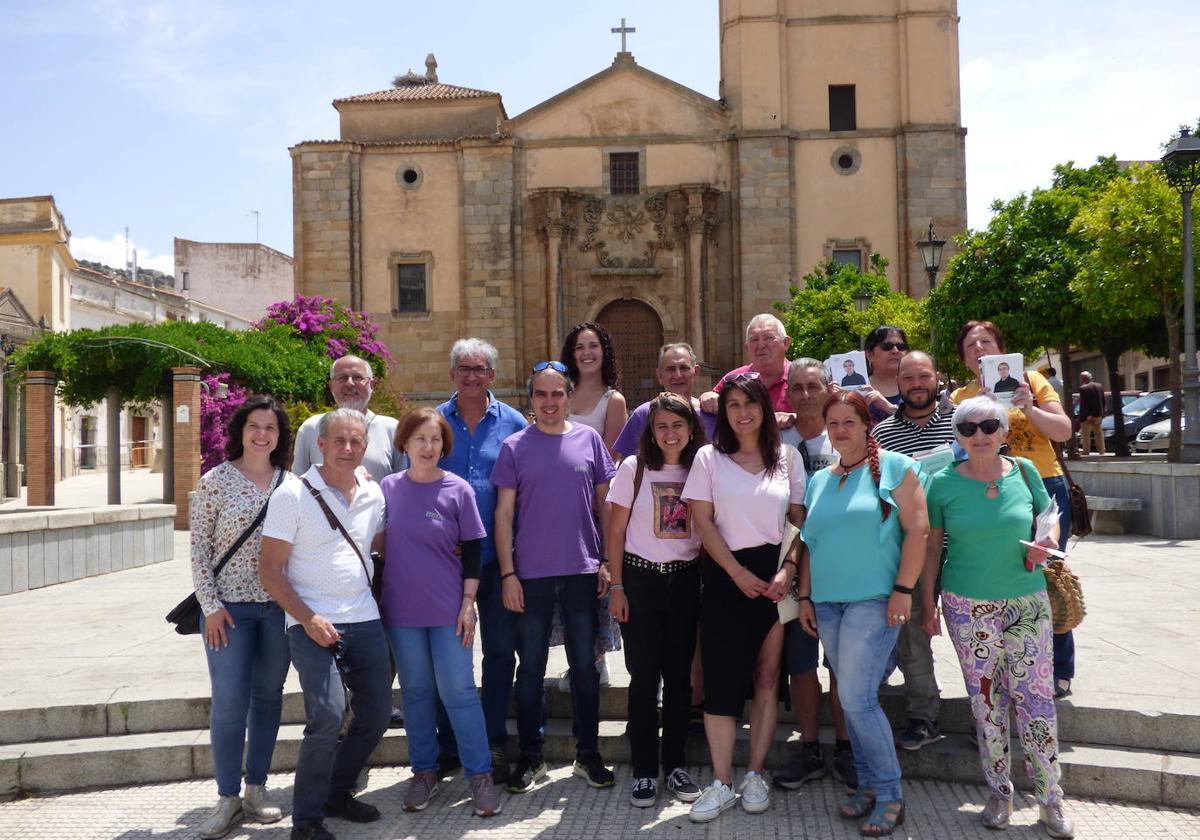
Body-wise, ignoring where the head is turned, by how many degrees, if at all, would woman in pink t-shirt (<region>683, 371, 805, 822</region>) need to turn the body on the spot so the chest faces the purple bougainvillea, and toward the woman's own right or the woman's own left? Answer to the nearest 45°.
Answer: approximately 135° to the woman's own right

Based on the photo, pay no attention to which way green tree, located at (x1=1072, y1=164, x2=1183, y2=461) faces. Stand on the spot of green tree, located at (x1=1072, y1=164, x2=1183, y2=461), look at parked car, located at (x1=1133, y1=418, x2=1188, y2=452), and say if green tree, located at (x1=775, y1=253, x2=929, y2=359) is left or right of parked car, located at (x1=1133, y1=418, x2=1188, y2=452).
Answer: left

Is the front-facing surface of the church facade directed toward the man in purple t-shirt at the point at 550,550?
yes

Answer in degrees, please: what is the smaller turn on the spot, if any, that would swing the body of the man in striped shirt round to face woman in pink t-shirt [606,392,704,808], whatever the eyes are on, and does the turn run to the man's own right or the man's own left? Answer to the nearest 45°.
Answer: approximately 45° to the man's own right

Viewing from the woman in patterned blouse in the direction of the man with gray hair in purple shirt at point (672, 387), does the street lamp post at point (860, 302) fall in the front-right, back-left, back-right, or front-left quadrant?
front-left

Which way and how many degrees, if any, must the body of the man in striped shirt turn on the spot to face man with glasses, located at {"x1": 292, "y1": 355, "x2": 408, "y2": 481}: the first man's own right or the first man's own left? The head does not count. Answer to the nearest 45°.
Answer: approximately 90° to the first man's own right

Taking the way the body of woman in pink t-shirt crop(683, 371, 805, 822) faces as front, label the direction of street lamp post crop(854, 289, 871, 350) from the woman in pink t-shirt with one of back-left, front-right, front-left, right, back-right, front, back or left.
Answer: back

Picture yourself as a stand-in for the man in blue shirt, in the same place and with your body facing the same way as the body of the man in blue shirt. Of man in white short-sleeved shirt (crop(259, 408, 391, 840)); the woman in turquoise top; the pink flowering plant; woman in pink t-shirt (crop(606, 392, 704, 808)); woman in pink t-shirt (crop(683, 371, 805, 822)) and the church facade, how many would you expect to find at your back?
2

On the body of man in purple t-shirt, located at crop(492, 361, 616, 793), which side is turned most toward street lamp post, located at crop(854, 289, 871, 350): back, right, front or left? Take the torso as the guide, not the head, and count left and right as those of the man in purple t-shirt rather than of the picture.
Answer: back

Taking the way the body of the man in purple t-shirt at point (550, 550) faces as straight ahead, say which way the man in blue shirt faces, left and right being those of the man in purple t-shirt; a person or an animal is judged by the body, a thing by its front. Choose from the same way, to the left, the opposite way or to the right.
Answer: the same way

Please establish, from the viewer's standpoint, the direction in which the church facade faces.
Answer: facing the viewer

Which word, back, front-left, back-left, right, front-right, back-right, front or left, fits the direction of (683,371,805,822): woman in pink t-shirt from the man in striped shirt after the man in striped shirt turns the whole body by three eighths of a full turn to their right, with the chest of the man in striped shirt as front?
left

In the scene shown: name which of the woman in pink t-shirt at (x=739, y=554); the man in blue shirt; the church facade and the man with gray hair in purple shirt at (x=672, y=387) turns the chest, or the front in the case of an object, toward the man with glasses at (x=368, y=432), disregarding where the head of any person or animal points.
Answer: the church facade

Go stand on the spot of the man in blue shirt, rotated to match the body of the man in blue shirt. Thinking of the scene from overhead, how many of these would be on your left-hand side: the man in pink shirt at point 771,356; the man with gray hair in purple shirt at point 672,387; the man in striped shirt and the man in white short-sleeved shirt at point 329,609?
3

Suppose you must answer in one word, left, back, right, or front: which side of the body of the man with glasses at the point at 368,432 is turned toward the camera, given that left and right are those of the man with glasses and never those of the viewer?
front

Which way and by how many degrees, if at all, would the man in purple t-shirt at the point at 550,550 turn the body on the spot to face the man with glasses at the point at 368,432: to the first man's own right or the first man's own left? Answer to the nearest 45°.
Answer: approximately 135° to the first man's own right

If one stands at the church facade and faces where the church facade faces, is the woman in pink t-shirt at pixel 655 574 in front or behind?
in front
